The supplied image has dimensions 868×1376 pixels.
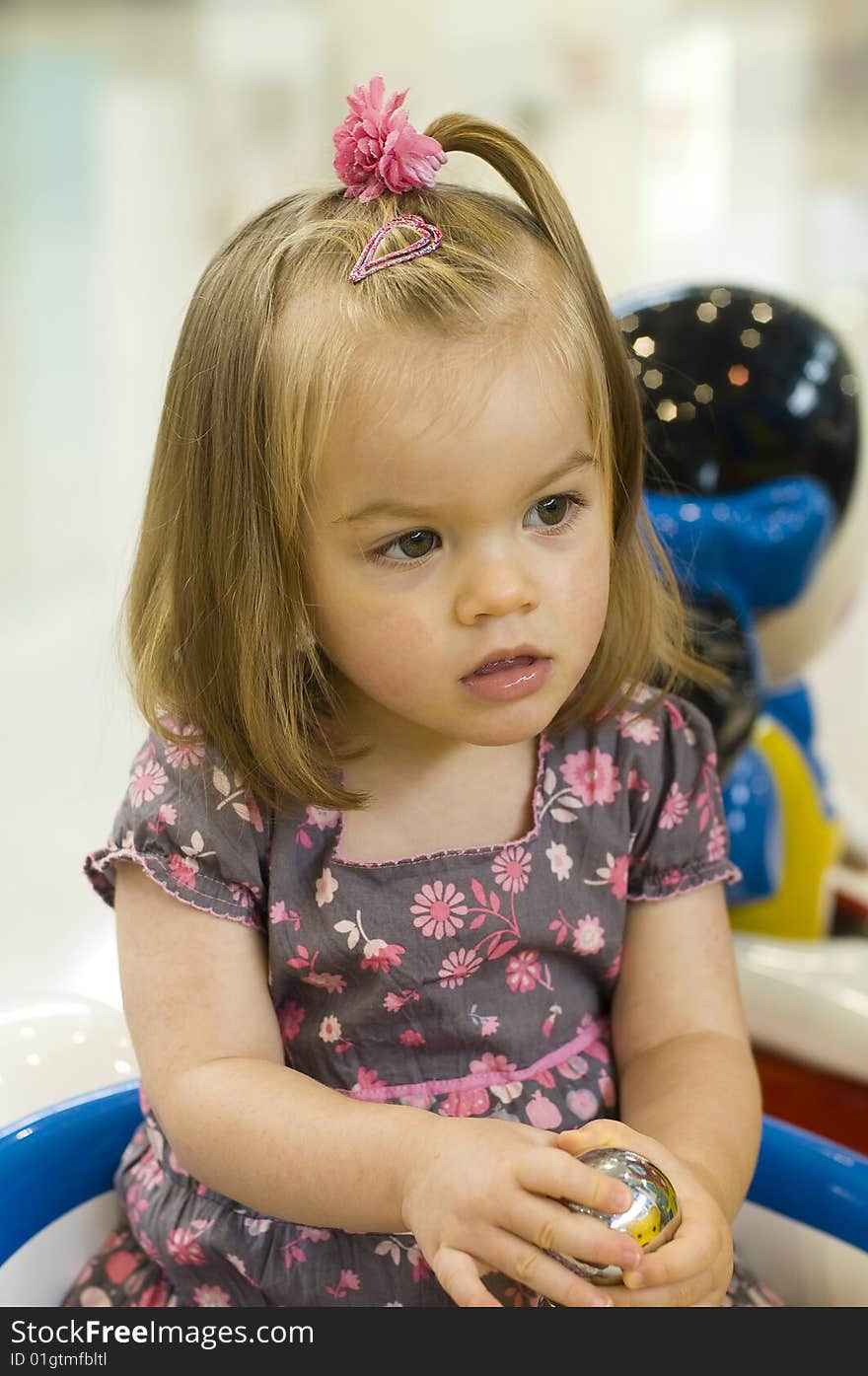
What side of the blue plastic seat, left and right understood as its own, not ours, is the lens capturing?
front
